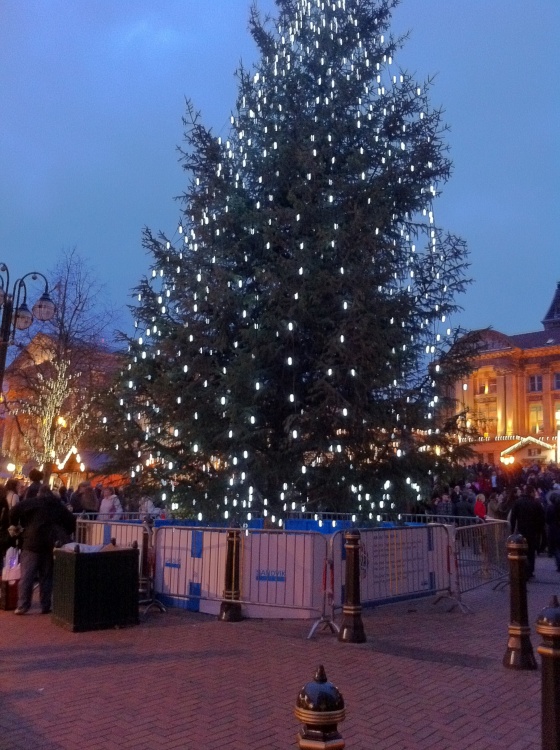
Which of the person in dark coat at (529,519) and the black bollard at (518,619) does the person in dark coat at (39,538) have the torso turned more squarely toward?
the person in dark coat

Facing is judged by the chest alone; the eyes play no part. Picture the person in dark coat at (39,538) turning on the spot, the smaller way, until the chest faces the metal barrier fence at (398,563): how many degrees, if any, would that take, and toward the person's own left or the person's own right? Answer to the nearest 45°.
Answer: approximately 90° to the person's own right

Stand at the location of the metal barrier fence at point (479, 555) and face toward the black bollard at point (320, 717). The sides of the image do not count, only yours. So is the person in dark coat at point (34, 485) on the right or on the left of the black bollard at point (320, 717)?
right

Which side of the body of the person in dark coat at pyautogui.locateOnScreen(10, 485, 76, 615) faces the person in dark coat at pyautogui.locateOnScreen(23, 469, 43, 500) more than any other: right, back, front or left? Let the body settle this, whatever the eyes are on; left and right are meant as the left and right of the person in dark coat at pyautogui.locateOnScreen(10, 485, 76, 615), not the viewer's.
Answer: front

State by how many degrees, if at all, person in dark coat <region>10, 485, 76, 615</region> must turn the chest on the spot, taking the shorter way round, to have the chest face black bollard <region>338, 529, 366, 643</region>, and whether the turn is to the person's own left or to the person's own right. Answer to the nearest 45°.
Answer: approximately 135° to the person's own right

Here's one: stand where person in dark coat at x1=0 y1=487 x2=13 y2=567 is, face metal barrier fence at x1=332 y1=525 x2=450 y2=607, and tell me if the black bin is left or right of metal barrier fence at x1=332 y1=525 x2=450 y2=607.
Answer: right

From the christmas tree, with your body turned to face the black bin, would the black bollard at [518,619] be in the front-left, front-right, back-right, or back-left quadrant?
front-left

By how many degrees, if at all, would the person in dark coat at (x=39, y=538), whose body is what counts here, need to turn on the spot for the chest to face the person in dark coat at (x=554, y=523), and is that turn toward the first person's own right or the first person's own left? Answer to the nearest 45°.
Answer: approximately 90° to the first person's own right

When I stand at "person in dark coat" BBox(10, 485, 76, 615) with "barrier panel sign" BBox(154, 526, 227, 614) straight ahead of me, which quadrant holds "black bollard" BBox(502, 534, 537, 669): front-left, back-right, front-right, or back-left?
front-right

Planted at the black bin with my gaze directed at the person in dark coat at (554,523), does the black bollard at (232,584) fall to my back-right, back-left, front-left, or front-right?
front-right
